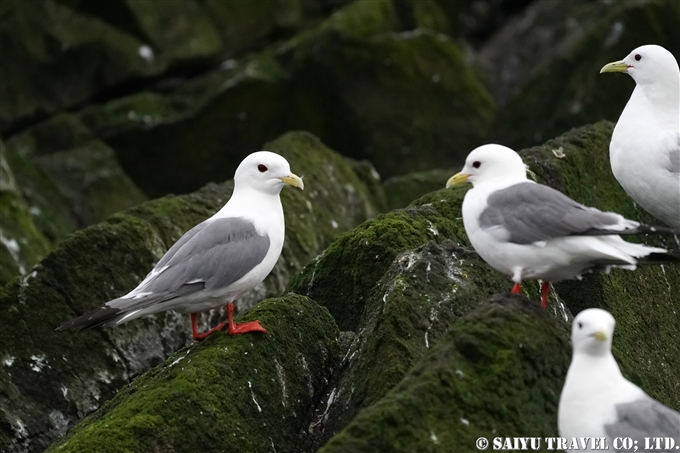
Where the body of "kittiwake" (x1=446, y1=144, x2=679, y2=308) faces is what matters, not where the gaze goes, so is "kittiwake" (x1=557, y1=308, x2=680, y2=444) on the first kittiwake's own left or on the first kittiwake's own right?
on the first kittiwake's own left

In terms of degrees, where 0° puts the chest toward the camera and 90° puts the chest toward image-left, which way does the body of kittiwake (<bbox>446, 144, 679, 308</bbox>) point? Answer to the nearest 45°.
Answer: approximately 90°

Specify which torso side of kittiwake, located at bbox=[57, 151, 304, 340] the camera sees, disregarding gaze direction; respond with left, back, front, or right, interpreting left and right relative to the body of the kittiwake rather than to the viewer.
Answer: right

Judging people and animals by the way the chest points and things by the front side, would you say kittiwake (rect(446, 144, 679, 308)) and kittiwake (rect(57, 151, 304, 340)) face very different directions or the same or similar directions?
very different directions
